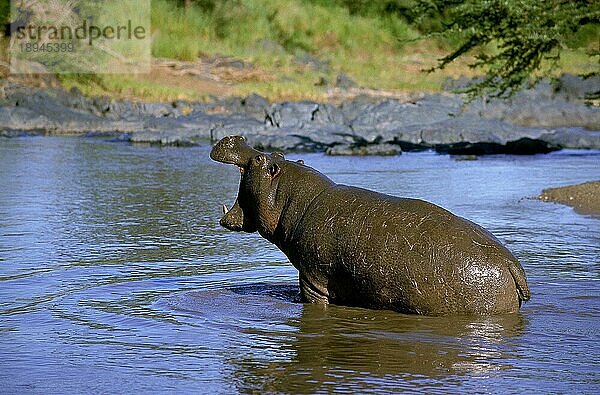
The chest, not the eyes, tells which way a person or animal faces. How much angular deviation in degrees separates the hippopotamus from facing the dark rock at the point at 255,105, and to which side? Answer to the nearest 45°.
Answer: approximately 90° to its right

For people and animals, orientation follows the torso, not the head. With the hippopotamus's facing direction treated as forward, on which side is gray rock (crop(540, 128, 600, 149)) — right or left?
on its right

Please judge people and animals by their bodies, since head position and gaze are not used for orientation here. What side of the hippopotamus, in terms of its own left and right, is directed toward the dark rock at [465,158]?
right

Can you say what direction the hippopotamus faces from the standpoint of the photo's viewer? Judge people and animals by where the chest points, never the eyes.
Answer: facing to the left of the viewer

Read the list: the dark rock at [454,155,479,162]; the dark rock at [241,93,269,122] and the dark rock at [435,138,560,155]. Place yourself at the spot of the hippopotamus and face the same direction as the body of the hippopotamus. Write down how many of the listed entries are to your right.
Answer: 3

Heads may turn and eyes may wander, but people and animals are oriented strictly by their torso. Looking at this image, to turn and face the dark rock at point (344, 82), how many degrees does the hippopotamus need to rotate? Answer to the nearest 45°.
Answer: approximately 90° to its right

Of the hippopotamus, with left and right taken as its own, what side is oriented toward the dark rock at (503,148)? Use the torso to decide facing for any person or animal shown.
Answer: right

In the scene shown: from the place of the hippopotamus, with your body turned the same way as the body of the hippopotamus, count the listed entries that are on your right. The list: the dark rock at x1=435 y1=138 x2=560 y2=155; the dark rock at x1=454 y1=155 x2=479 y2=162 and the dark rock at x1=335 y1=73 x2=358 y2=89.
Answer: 3

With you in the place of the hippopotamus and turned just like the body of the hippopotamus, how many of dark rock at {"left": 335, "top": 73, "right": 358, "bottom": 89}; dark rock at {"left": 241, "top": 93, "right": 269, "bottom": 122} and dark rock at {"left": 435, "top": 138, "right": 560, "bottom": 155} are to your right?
3
